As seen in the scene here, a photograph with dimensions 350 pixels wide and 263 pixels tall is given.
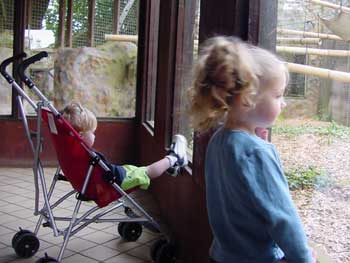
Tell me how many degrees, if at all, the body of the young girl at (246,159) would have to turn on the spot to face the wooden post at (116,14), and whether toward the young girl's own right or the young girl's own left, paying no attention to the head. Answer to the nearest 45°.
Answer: approximately 45° to the young girl's own left

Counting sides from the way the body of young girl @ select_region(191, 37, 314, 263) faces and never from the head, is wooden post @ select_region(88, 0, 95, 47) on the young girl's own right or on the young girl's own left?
on the young girl's own left

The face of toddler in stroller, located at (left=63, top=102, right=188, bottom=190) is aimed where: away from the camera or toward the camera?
away from the camera

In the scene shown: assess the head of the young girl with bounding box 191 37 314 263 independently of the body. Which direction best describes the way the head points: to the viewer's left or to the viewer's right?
to the viewer's right

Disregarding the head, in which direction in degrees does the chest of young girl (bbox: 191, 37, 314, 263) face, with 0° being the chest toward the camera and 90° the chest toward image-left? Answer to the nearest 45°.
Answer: approximately 225°

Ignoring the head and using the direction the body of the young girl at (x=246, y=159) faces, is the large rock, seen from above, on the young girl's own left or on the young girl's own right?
on the young girl's own left

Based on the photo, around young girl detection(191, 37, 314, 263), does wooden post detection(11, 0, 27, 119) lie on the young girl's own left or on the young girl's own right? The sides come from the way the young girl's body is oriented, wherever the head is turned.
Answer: on the young girl's own left
